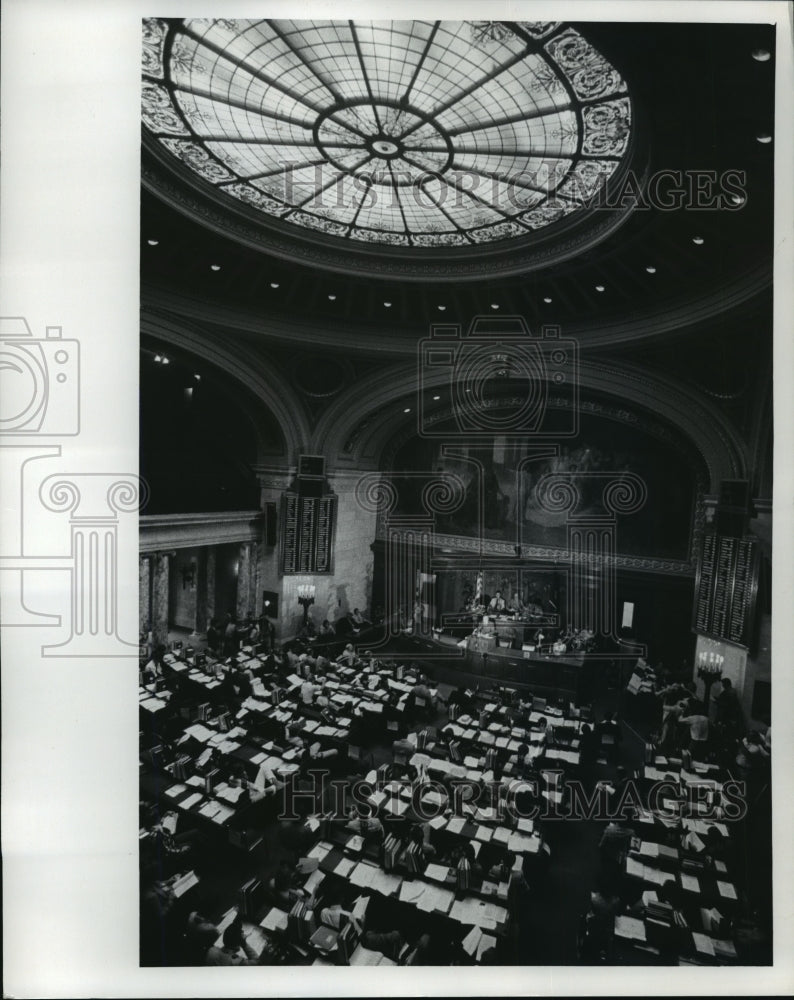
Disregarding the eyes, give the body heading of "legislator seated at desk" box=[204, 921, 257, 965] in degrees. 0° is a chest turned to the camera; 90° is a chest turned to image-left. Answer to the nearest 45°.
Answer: approximately 225°

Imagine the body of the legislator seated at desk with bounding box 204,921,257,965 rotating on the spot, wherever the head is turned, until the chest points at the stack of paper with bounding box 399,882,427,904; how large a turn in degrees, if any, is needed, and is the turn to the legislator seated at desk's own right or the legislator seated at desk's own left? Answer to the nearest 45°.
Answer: approximately 45° to the legislator seated at desk's own right

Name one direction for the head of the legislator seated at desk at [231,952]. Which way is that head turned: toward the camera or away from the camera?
away from the camera

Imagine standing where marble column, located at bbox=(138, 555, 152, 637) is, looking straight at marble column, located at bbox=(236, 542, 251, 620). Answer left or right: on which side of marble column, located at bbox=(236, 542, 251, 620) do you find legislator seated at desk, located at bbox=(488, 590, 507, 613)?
right

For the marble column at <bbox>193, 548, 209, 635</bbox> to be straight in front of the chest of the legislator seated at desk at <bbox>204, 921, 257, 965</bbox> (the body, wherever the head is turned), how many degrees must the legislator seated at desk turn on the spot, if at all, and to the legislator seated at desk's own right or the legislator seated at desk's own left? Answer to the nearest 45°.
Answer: approximately 45° to the legislator seated at desk's own left

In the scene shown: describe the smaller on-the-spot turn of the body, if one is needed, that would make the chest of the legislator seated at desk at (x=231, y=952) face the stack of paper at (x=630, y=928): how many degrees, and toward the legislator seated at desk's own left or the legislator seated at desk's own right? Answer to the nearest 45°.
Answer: approximately 45° to the legislator seated at desk's own right

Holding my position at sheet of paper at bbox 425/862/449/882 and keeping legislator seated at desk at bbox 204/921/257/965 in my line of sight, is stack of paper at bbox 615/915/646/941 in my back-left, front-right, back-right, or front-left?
back-left
